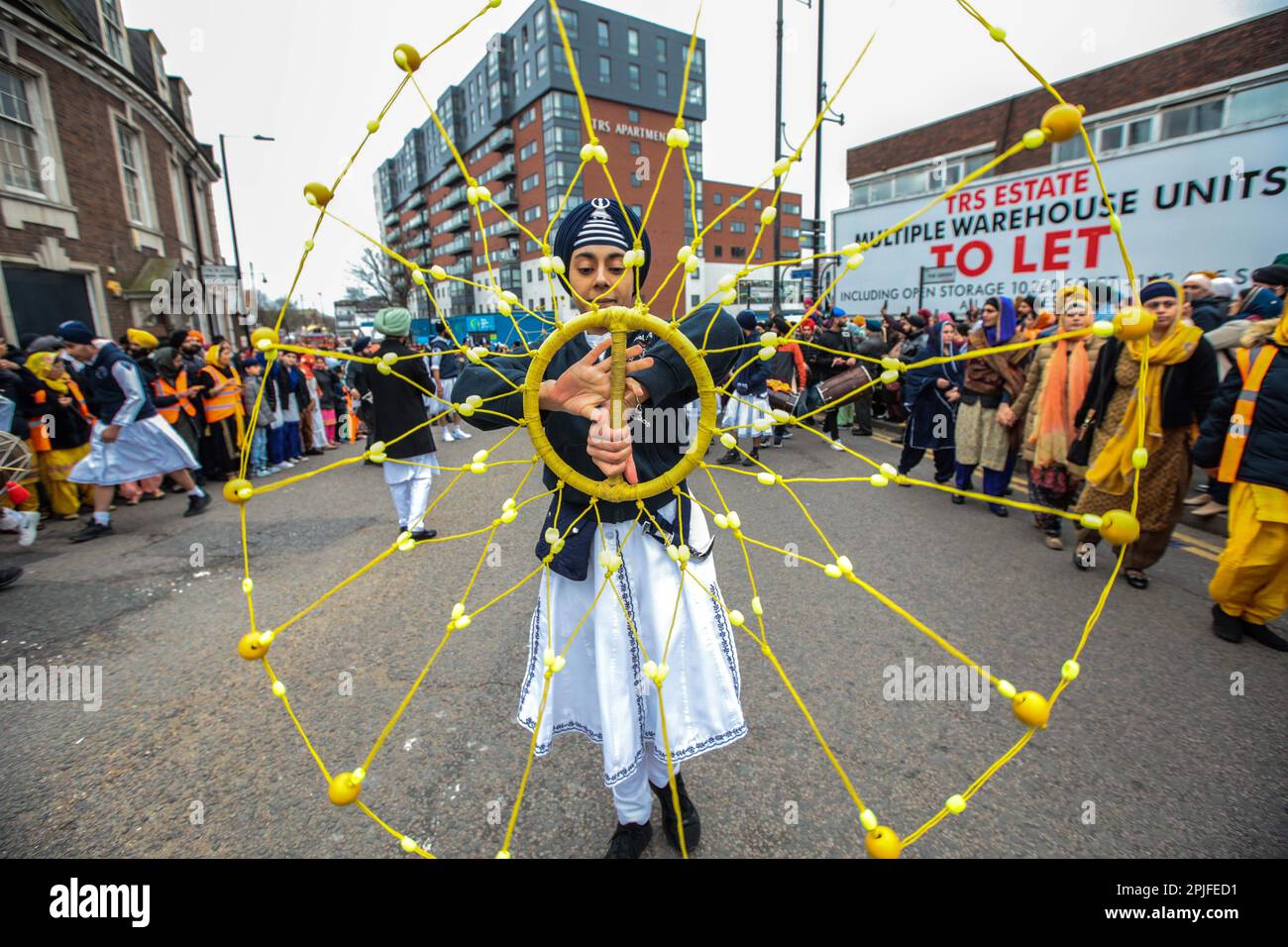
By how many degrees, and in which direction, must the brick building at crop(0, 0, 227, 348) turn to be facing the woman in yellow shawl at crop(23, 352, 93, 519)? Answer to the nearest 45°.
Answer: approximately 45° to its right

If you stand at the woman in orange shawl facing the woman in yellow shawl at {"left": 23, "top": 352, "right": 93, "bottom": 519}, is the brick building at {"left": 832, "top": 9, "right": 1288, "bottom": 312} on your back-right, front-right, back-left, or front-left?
back-right

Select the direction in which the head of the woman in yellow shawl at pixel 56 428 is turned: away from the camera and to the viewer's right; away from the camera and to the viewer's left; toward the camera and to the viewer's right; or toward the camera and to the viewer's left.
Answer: toward the camera and to the viewer's right

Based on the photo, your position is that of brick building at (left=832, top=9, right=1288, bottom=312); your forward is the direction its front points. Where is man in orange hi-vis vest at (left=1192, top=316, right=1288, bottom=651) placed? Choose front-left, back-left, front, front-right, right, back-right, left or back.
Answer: front-left

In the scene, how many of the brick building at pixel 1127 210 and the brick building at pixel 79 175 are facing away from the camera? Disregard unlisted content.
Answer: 0

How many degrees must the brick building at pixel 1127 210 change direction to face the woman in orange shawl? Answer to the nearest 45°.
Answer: approximately 45° to its left

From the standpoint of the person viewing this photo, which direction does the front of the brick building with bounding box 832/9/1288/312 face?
facing the viewer and to the left of the viewer

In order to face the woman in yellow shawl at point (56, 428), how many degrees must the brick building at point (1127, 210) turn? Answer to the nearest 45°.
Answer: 0° — it already faces them

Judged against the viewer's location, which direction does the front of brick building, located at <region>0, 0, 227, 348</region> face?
facing the viewer and to the right of the viewer

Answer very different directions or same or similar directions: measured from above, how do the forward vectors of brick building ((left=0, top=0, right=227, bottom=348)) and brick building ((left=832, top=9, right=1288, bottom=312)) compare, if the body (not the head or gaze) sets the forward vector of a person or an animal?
very different directions

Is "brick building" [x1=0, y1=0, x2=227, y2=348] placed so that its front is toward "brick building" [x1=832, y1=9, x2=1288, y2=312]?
yes
